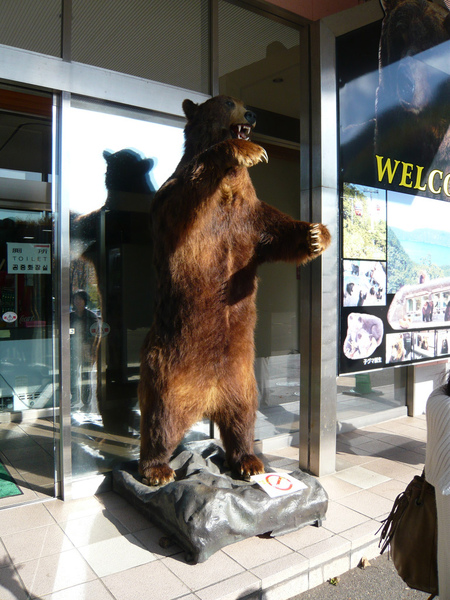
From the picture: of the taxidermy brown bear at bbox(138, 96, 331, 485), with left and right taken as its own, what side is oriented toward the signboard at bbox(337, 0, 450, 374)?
left

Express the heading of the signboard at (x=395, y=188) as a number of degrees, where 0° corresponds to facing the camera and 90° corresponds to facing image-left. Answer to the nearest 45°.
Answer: approximately 315°

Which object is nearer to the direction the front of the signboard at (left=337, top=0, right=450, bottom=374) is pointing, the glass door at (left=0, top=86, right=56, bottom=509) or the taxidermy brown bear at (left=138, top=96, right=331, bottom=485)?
the taxidermy brown bear

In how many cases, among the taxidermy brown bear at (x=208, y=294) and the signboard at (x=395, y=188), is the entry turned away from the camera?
0

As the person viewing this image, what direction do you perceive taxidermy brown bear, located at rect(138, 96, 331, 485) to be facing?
facing the viewer and to the right of the viewer

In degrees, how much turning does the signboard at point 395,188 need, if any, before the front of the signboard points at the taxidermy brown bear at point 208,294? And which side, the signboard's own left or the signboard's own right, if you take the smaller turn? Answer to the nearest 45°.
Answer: approximately 90° to the signboard's own right

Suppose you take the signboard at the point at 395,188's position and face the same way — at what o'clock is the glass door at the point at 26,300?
The glass door is roughly at 4 o'clock from the signboard.
